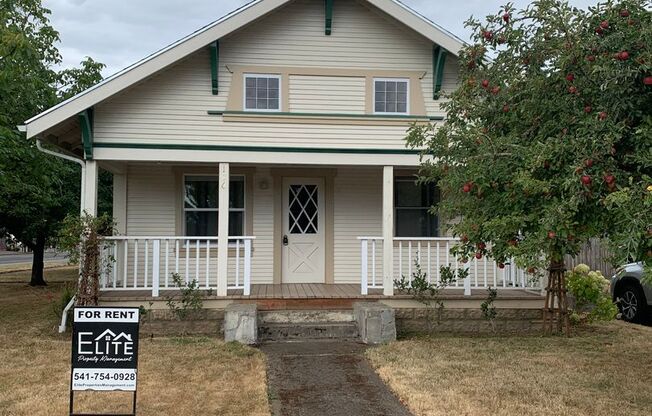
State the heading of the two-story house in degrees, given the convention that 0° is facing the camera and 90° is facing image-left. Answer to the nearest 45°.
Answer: approximately 0°

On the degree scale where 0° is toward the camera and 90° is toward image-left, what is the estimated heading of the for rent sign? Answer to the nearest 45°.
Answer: approximately 0°

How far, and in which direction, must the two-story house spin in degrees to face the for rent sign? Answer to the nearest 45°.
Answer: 0° — it already faces it

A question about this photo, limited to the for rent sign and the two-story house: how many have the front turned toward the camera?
2

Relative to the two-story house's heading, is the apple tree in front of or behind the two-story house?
in front

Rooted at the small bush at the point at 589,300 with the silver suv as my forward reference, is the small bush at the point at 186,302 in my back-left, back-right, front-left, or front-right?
back-left

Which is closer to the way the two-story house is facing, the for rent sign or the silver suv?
the for rent sign

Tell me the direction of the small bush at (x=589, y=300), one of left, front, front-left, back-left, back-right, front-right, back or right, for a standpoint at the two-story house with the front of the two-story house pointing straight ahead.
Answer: left

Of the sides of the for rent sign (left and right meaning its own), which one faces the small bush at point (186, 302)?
back

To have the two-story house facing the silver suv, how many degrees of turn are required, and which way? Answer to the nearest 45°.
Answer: approximately 90° to its left
